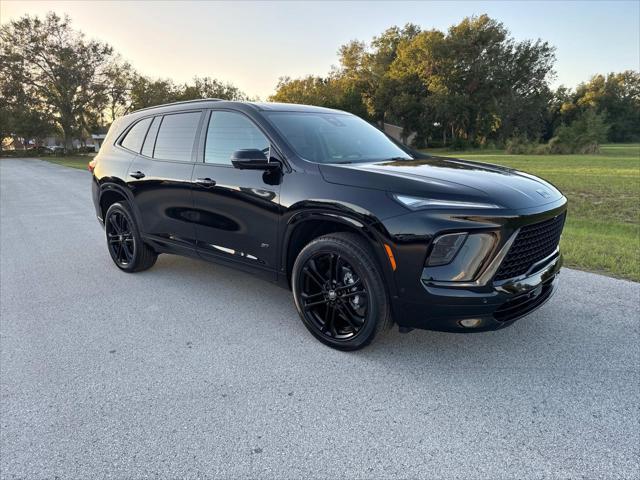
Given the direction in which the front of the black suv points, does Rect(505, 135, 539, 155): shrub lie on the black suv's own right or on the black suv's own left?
on the black suv's own left

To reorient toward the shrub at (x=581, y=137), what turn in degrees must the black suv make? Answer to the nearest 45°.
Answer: approximately 90° to its left

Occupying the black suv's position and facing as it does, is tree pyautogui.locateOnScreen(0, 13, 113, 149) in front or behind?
behind

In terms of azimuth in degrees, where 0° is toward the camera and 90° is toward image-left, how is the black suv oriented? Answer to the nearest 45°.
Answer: approximately 315°
